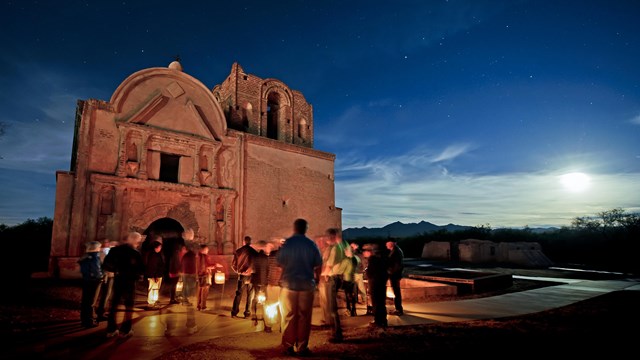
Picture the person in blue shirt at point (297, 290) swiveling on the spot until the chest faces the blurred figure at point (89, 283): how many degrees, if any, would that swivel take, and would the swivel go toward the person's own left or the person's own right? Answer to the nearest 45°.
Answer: approximately 45° to the person's own left

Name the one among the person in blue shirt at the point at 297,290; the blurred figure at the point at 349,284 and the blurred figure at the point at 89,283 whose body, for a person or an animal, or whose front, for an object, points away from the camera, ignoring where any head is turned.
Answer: the person in blue shirt

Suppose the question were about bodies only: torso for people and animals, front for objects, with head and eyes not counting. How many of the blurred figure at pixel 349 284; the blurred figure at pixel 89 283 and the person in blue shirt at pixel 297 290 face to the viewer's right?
1

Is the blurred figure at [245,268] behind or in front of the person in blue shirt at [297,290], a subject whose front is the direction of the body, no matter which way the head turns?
in front

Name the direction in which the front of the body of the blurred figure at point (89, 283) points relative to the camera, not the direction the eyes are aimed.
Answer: to the viewer's right

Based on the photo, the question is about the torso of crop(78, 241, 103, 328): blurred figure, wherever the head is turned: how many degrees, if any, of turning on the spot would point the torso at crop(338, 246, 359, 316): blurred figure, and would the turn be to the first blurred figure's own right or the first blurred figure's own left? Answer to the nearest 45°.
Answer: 0° — they already face them

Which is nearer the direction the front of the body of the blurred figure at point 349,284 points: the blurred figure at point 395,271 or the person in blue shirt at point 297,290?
the person in blue shirt

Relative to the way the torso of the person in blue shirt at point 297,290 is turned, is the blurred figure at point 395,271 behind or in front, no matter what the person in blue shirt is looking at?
in front

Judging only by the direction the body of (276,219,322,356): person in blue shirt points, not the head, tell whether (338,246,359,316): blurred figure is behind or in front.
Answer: in front

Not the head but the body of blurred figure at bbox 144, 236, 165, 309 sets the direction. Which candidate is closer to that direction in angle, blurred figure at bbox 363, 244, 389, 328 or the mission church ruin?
the blurred figure

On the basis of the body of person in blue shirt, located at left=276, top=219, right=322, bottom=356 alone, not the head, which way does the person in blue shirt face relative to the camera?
away from the camera

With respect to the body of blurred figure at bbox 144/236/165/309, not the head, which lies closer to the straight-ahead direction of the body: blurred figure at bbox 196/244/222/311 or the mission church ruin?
the blurred figure

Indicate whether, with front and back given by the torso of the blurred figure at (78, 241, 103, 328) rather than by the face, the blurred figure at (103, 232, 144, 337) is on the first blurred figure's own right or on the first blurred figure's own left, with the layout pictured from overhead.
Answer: on the first blurred figure's own right

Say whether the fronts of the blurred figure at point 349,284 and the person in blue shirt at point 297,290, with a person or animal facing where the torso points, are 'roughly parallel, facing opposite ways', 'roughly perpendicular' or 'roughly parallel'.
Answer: roughly perpendicular

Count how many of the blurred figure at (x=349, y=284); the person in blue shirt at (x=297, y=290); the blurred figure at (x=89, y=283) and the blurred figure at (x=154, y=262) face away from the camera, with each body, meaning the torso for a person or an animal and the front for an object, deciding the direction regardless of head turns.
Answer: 1
